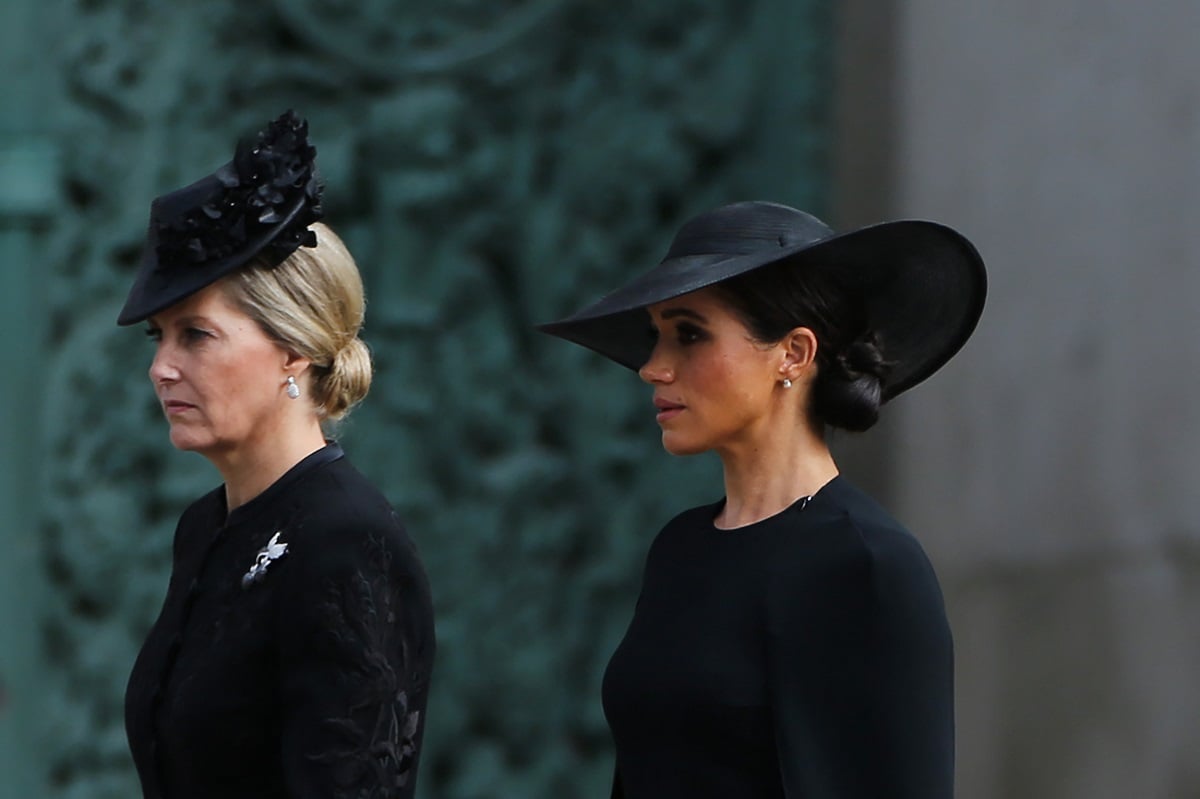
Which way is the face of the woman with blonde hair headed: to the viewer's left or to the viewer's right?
to the viewer's left

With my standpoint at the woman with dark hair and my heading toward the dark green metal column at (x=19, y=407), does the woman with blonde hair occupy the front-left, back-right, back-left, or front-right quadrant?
front-left

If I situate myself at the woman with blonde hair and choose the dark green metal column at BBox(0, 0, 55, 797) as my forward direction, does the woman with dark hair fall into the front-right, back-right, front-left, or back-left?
back-right

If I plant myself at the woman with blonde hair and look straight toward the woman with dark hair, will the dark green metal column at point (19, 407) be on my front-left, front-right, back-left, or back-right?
back-left

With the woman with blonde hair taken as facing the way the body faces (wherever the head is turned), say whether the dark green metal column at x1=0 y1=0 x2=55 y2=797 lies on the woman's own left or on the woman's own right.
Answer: on the woman's own right

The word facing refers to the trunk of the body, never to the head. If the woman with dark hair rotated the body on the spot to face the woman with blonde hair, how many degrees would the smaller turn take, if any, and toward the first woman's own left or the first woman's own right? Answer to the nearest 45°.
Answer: approximately 45° to the first woman's own right

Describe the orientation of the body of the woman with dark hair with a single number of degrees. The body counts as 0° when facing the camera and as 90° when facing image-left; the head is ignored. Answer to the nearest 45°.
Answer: approximately 45°

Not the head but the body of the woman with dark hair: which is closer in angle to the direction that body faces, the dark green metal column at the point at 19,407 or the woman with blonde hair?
the woman with blonde hair

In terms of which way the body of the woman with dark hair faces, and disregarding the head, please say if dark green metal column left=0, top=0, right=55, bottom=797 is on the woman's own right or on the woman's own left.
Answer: on the woman's own right

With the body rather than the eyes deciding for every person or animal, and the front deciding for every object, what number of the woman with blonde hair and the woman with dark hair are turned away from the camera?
0

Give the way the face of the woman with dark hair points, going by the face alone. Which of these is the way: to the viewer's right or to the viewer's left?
to the viewer's left

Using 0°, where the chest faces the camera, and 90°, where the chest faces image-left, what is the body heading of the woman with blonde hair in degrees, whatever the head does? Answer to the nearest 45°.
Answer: approximately 45°

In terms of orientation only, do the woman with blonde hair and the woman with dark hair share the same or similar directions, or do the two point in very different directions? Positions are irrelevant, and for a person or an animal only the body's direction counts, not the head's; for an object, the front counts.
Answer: same or similar directions
